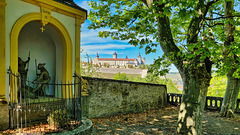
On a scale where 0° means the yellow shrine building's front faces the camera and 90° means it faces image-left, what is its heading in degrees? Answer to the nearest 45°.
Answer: approximately 315°

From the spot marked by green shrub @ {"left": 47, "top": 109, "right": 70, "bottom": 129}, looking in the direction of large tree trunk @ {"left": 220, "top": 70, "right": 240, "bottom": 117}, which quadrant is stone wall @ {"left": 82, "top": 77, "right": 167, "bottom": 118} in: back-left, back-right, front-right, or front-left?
front-left

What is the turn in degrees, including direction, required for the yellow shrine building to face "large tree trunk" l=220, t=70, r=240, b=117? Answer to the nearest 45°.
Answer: approximately 45° to its left
